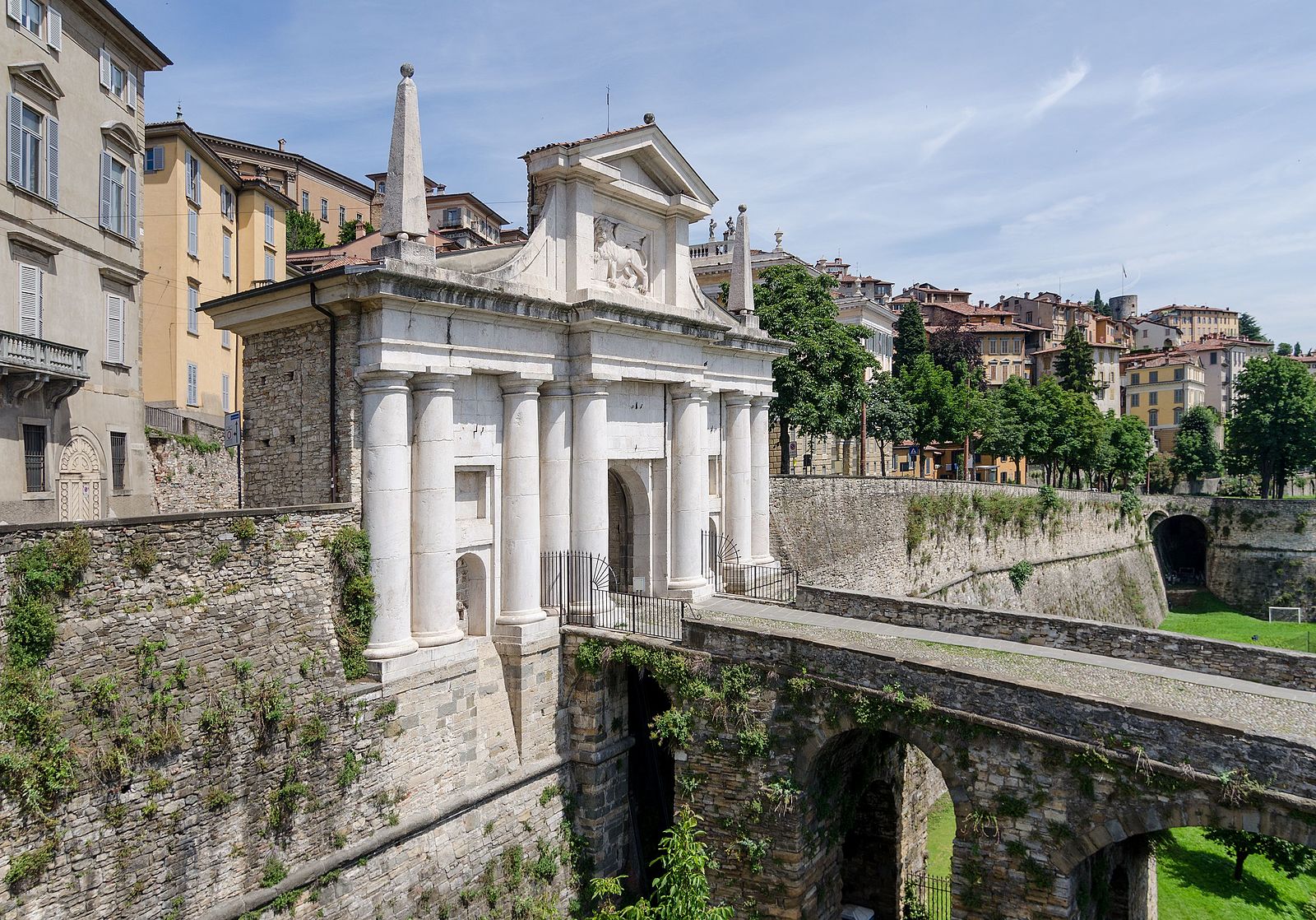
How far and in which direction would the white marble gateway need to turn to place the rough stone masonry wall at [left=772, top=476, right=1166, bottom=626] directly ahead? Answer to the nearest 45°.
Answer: approximately 90° to its left

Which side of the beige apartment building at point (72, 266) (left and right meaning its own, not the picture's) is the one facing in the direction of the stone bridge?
front

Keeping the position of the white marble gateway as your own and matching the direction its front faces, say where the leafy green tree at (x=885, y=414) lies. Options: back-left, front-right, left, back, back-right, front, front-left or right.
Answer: left

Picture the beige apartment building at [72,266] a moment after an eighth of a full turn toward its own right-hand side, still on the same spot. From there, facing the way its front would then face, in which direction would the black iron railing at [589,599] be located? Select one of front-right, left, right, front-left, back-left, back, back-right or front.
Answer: front-left

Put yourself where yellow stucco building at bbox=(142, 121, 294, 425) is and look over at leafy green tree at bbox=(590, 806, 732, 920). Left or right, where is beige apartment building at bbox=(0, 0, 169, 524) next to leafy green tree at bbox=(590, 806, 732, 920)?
right

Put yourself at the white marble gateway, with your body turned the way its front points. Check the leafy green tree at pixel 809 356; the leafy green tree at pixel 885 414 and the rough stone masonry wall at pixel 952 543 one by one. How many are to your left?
3

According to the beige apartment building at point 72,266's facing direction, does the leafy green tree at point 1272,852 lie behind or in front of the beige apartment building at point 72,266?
in front

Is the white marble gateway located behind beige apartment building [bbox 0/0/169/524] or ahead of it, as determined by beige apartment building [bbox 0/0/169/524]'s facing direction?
ahead

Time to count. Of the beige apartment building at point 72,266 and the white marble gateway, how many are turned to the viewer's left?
0

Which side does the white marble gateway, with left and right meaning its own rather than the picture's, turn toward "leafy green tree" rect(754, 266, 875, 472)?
left

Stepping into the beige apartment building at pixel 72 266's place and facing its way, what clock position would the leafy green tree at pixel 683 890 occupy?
The leafy green tree is roughly at 1 o'clock from the beige apartment building.

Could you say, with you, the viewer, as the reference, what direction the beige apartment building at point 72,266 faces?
facing the viewer and to the right of the viewer

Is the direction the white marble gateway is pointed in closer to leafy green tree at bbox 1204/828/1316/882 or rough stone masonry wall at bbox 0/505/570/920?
the leafy green tree

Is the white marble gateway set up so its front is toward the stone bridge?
yes
